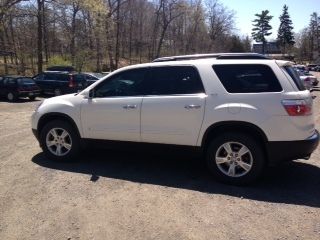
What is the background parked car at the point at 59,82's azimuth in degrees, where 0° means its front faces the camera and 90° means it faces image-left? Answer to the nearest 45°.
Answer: approximately 135°

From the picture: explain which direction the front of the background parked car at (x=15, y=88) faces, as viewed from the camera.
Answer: facing away from the viewer and to the left of the viewer

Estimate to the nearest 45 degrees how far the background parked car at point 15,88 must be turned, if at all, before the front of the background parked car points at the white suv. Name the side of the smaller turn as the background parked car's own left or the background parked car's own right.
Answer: approximately 135° to the background parked car's own left

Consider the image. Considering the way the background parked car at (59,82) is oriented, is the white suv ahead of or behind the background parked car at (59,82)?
behind

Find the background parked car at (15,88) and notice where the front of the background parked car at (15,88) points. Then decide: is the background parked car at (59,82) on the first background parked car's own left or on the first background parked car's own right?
on the first background parked car's own right
